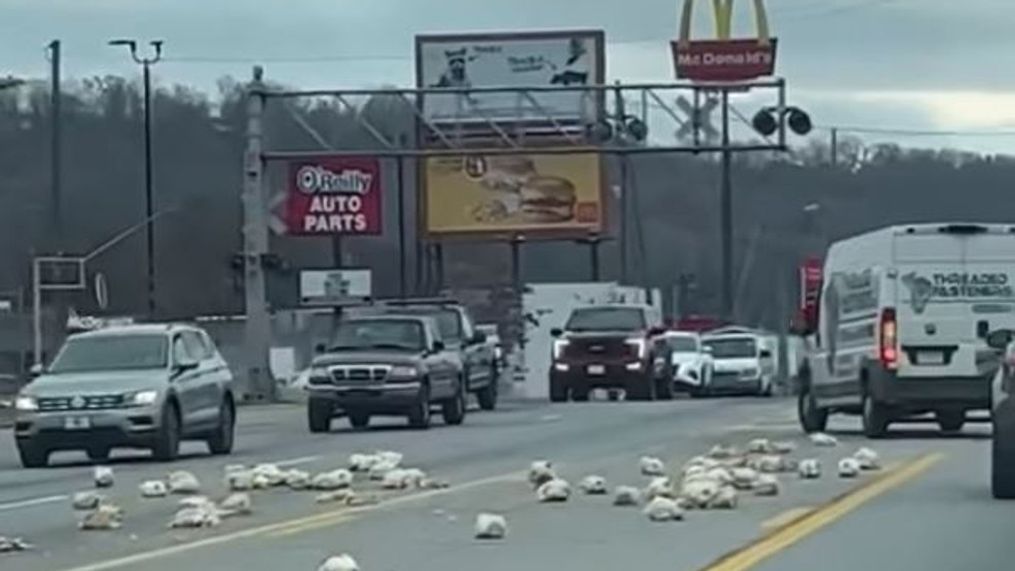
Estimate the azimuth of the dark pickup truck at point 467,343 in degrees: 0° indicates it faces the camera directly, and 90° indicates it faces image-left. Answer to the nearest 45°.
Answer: approximately 0°

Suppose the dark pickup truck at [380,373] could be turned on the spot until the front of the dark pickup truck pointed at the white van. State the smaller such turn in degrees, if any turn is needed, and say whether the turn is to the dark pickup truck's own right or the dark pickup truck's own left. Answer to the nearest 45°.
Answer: approximately 45° to the dark pickup truck's own left

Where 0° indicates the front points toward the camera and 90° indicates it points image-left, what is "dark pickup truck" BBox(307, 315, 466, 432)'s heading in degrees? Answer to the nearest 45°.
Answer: approximately 0°

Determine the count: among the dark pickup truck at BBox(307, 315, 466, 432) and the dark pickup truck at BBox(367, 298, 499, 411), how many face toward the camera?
2
